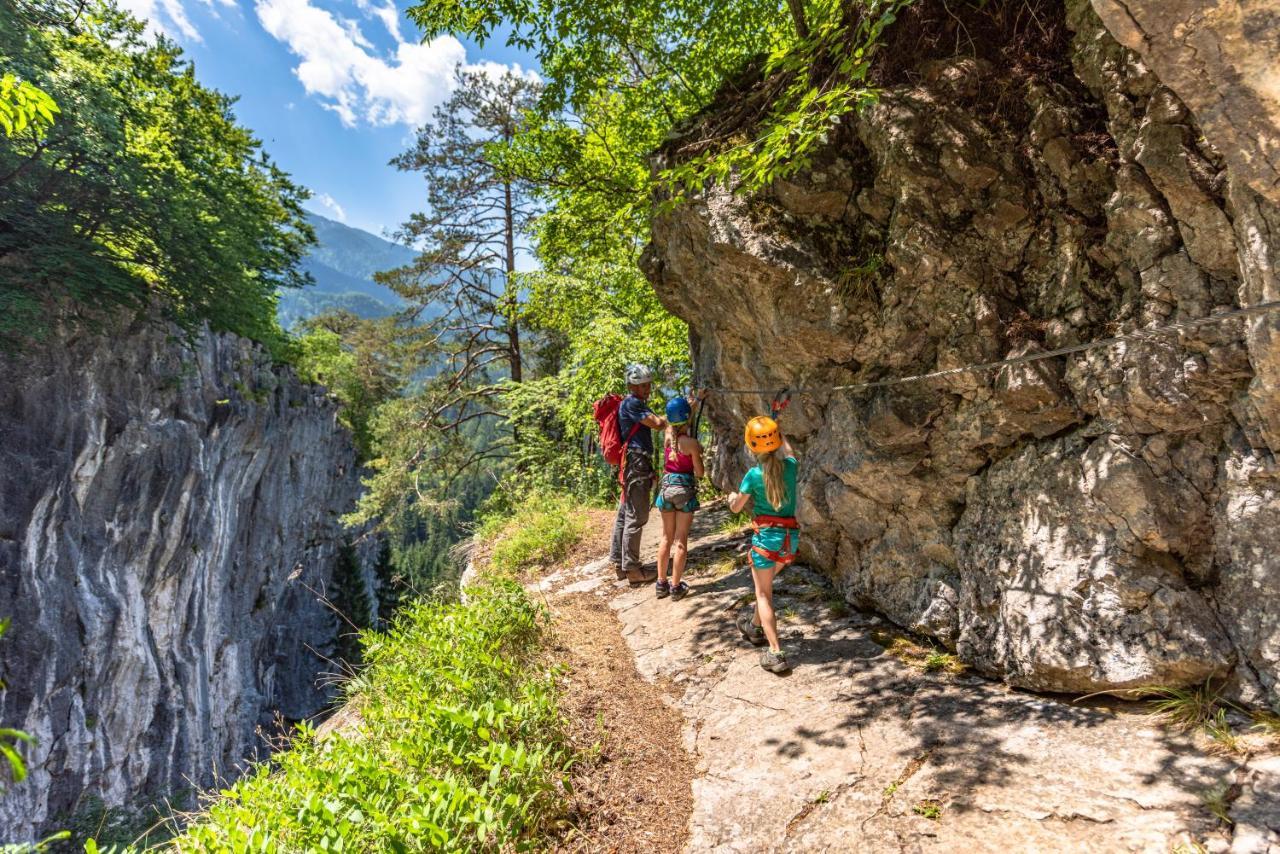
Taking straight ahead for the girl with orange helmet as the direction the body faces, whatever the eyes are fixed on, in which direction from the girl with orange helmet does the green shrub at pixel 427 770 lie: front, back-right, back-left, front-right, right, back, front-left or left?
left

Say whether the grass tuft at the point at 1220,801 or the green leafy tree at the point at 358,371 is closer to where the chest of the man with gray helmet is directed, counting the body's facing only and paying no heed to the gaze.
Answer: the grass tuft

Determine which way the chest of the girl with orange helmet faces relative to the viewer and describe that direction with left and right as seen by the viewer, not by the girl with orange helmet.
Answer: facing away from the viewer and to the left of the viewer

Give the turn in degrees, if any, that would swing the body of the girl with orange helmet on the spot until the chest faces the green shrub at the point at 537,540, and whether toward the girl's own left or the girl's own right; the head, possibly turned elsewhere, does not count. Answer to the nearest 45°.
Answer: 0° — they already face it

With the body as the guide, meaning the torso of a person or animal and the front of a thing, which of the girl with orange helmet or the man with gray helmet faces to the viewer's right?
the man with gray helmet

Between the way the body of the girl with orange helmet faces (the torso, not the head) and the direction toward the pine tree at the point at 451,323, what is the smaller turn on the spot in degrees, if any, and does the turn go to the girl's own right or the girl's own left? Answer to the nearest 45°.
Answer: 0° — they already face it

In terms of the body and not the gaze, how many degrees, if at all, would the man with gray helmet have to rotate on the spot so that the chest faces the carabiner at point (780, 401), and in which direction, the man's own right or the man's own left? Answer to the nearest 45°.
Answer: approximately 45° to the man's own right

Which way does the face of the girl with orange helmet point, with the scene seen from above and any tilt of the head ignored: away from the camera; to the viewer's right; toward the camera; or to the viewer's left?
away from the camera

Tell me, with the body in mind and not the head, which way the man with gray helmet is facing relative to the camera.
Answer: to the viewer's right

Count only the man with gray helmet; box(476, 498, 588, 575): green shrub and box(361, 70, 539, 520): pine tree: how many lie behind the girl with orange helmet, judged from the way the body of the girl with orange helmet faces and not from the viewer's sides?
0

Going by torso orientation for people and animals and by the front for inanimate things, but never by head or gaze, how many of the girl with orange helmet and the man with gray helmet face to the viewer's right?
1
